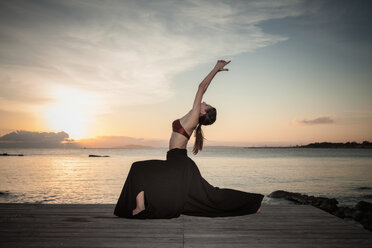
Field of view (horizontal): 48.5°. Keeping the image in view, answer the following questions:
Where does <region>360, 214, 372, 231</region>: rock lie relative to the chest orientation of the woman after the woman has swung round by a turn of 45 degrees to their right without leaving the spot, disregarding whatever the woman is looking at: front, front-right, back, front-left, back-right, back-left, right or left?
right

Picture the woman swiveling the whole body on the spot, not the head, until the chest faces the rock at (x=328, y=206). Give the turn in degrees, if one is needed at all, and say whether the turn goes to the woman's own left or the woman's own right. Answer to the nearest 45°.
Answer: approximately 135° to the woman's own right

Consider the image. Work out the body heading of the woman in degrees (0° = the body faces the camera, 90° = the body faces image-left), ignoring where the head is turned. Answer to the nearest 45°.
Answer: approximately 90°

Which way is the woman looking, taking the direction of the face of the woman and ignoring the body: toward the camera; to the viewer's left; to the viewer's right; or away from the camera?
to the viewer's left
